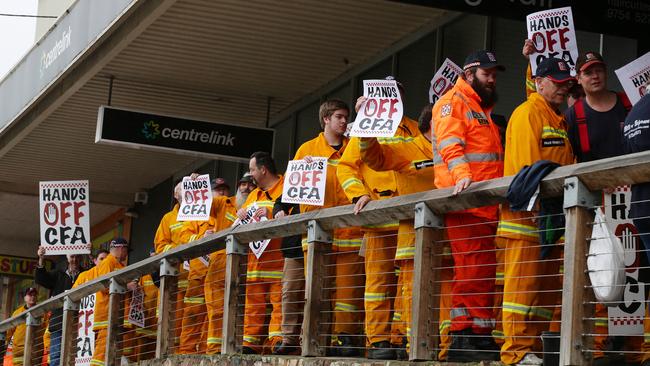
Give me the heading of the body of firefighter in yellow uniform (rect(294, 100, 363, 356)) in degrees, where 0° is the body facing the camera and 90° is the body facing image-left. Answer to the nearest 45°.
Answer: approximately 315°

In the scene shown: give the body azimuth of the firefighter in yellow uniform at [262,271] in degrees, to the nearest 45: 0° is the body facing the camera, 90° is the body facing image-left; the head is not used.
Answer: approximately 45°

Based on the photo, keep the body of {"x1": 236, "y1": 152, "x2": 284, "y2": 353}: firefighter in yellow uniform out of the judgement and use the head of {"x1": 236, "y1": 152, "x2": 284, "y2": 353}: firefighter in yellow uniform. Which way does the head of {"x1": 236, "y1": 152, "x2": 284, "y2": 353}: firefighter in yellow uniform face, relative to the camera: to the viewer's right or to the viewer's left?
to the viewer's left

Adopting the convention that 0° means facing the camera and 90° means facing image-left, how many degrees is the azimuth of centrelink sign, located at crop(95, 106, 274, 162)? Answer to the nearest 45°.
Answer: approximately 315°
